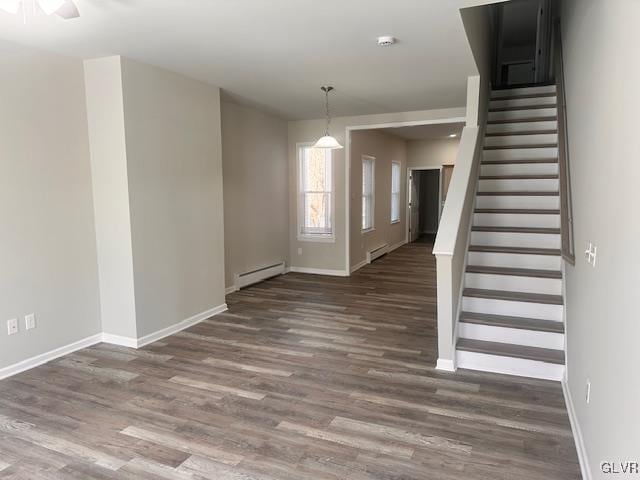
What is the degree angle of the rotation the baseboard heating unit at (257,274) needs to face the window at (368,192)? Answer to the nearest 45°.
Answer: approximately 90° to its left

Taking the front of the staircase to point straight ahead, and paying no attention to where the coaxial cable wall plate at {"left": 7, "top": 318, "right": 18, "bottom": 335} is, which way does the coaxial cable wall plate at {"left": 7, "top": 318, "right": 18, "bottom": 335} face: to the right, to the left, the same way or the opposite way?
to the left

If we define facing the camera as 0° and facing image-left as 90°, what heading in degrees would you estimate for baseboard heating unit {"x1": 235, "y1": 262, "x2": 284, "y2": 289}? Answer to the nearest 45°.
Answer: approximately 315°

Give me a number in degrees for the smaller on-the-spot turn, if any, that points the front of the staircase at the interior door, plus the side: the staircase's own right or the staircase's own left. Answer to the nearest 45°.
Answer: approximately 180°

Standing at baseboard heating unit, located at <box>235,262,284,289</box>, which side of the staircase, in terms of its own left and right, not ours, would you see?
right

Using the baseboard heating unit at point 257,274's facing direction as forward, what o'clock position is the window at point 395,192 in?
The window is roughly at 9 o'clock from the baseboard heating unit.

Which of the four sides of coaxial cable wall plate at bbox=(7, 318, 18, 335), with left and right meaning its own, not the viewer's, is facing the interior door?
left

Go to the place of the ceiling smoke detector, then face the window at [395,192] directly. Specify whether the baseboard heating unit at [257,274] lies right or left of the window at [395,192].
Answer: left

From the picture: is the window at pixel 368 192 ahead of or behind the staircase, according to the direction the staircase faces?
behind

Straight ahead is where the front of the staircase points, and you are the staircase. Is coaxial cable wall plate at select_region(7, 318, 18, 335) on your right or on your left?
on your right
